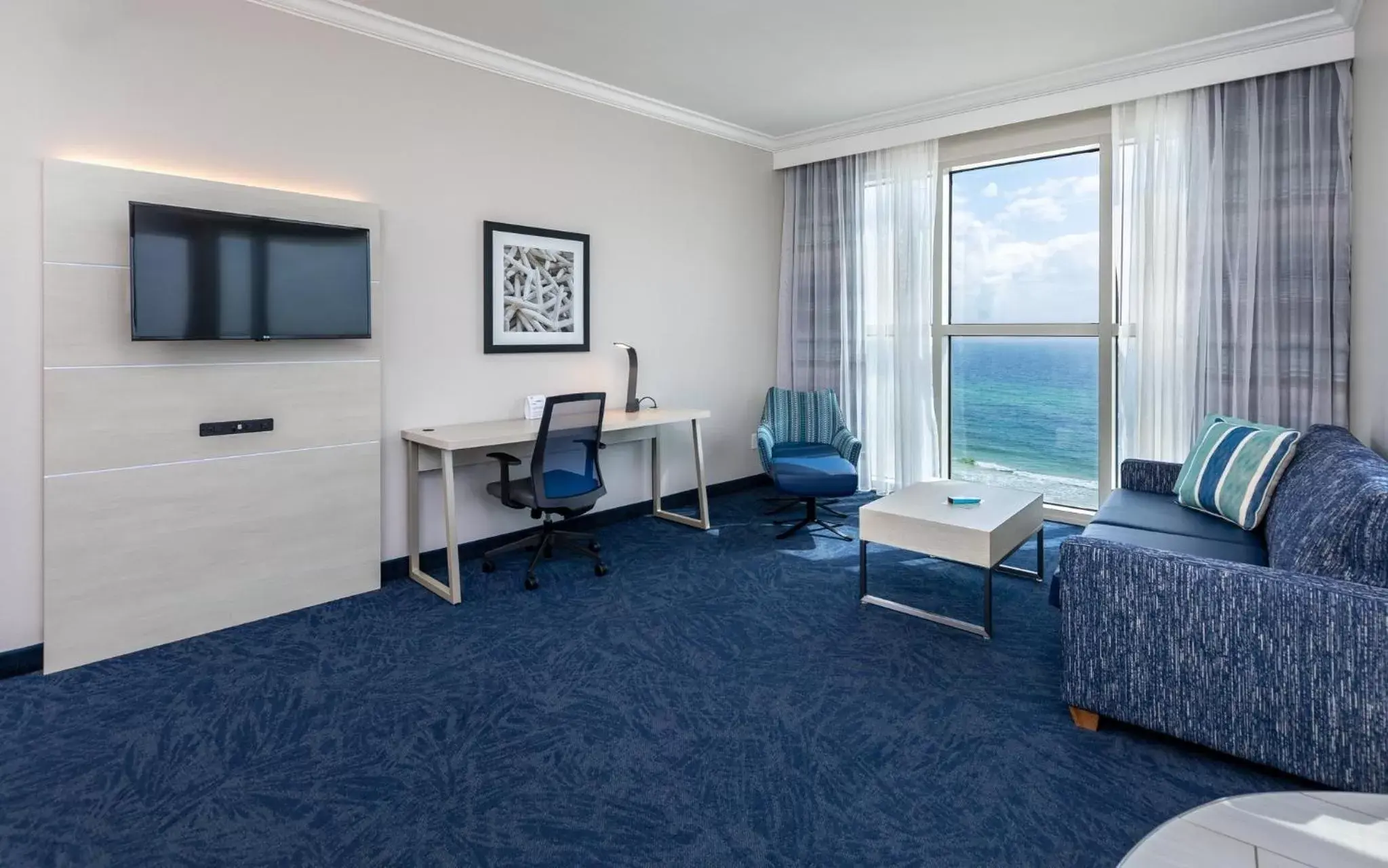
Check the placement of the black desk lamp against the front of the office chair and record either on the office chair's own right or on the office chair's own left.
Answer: on the office chair's own right

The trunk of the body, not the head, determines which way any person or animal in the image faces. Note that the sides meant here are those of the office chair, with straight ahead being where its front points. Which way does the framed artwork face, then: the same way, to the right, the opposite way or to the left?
the opposite way

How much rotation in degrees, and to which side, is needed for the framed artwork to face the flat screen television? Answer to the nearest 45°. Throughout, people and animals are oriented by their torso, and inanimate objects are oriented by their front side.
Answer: approximately 90° to its right

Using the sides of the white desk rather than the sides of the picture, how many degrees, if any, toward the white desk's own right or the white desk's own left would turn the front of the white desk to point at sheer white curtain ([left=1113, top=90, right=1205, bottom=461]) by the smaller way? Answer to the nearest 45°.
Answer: approximately 45° to the white desk's own left

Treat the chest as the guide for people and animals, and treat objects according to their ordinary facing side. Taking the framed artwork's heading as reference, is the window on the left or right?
on its left

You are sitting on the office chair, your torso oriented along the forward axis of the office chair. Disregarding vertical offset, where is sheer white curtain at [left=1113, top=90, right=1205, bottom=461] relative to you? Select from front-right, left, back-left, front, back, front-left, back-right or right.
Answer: back-right

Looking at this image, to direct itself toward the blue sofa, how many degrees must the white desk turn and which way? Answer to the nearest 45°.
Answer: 0° — it already faces it

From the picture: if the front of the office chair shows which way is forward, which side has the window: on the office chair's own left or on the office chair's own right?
on the office chair's own right
